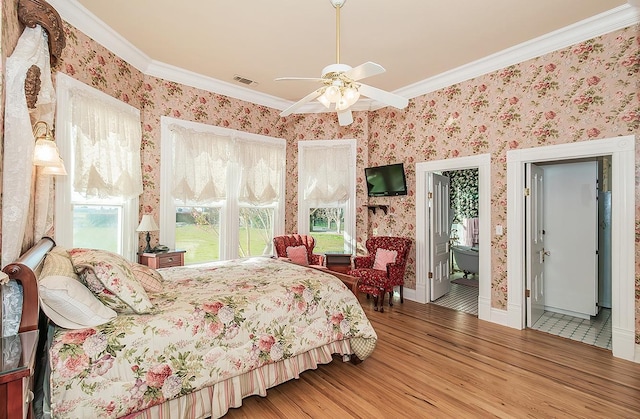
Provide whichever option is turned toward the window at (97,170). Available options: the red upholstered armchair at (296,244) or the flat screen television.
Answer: the flat screen television

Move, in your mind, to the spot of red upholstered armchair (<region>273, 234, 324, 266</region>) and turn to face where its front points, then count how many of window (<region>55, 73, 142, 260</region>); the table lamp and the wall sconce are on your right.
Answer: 3

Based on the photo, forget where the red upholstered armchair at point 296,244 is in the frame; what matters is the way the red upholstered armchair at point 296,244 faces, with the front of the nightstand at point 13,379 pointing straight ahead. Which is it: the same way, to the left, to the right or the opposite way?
to the right

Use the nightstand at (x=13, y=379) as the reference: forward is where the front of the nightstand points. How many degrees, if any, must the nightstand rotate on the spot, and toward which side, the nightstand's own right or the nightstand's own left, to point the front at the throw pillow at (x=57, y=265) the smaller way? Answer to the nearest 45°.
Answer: approximately 90° to the nightstand's own left

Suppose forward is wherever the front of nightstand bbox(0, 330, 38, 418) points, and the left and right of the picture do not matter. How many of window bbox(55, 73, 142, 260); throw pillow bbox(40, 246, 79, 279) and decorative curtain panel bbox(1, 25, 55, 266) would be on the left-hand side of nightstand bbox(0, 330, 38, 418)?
3

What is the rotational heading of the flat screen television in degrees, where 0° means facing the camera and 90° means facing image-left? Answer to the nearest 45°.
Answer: approximately 45°

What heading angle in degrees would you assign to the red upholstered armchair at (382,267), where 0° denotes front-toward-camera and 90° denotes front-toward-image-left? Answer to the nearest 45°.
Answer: approximately 45°

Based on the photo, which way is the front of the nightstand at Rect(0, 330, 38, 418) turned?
to the viewer's right

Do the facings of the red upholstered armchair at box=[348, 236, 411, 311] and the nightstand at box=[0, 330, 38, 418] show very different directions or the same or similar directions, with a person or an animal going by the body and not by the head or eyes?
very different directions
